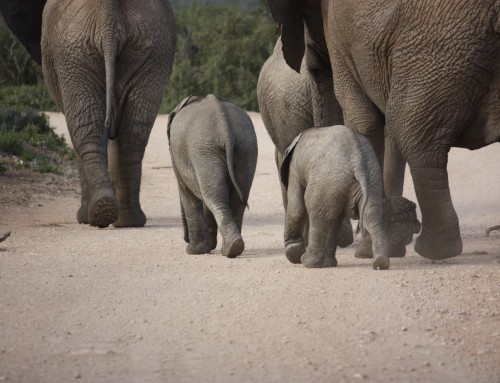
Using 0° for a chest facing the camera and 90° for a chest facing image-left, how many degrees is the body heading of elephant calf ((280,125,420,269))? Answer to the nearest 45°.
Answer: approximately 135°

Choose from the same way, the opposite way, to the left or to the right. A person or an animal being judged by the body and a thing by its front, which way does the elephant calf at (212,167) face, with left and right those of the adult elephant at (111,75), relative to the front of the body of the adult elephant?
the same way

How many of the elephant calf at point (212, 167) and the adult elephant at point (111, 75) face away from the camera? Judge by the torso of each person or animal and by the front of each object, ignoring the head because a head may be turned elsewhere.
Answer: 2

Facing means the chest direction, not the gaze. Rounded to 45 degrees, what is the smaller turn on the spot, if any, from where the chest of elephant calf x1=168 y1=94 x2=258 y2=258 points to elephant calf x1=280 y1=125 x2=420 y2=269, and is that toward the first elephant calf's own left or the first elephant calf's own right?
approximately 135° to the first elephant calf's own right

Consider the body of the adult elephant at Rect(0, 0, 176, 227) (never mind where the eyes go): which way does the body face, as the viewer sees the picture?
away from the camera

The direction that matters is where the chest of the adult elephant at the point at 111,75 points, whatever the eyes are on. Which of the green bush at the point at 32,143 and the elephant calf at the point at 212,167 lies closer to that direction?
the green bush

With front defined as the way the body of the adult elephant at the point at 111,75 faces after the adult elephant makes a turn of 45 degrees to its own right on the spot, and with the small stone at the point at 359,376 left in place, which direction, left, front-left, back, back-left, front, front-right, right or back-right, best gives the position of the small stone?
back-right

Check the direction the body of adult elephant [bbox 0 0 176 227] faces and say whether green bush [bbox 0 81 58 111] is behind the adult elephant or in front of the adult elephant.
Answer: in front

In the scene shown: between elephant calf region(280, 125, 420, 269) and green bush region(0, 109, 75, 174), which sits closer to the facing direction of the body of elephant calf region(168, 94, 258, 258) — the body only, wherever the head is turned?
the green bush

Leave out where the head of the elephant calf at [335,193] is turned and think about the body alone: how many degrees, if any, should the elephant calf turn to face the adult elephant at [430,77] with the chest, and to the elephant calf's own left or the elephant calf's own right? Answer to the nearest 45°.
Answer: approximately 90° to the elephant calf's own right

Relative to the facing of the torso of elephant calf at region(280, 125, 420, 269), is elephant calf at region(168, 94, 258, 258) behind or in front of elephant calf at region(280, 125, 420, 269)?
in front

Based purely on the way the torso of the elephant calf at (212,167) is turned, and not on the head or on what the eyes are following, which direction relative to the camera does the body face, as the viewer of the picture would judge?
away from the camera

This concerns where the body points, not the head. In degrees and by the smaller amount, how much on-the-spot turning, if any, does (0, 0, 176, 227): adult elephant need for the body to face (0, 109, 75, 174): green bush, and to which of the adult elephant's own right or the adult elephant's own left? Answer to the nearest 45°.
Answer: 0° — it already faces it

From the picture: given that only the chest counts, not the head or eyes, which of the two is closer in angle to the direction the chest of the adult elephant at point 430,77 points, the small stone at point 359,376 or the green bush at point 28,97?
the green bush
